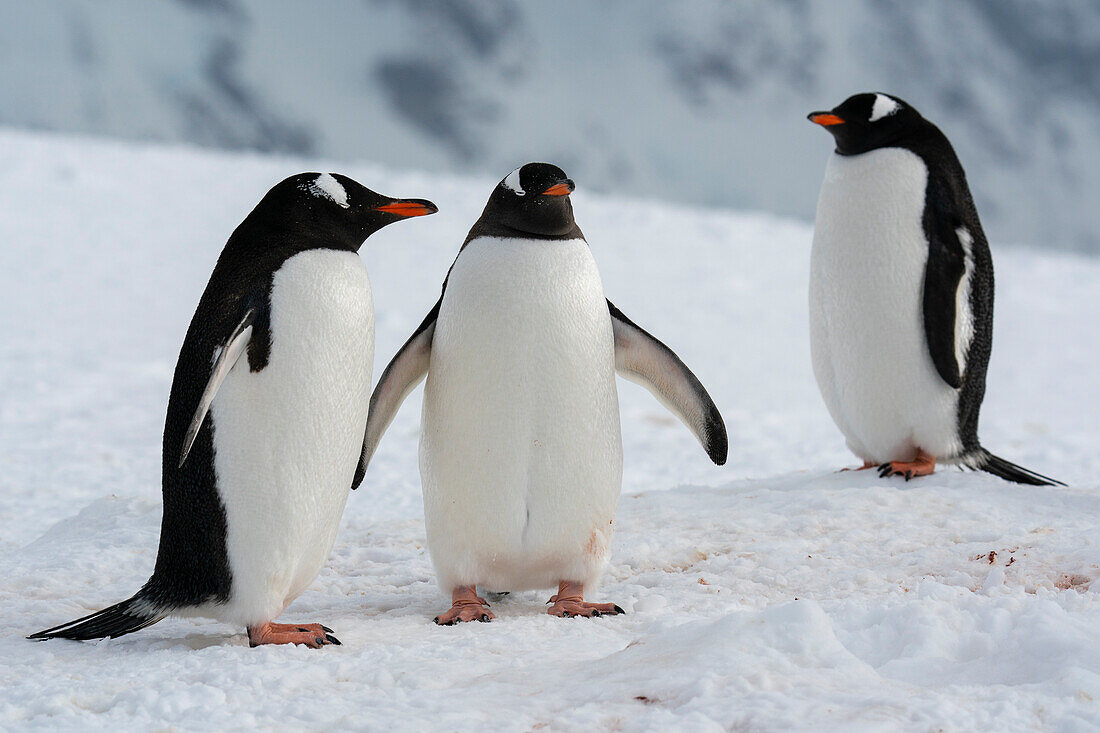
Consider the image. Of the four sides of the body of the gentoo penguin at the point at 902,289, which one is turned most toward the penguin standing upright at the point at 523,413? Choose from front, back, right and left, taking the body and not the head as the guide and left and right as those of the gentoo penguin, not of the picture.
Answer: front

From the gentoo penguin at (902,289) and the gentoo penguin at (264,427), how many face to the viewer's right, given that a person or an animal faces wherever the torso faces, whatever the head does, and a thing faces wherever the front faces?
1

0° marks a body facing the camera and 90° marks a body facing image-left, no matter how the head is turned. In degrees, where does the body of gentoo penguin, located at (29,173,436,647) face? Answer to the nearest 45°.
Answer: approximately 270°

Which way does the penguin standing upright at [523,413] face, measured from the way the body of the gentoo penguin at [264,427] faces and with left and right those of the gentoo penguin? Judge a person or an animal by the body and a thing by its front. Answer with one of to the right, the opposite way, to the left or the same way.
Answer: to the right

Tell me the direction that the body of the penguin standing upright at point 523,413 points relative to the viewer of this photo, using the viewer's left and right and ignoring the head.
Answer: facing the viewer

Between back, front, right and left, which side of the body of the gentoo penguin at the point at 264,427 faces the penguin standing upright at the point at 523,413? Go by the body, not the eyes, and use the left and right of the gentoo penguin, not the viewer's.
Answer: front

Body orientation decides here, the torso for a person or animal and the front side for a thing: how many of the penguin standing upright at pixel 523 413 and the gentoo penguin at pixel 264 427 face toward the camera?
1

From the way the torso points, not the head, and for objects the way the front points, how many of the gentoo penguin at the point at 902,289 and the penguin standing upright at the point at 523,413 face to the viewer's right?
0

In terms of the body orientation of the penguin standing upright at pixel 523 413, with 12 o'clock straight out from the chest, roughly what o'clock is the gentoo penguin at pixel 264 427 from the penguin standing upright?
The gentoo penguin is roughly at 2 o'clock from the penguin standing upright.

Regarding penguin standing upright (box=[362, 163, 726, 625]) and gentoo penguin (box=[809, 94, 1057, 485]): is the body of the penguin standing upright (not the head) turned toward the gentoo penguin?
no

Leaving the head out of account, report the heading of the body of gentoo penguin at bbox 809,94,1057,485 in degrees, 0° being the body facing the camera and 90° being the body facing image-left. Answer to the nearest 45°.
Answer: approximately 45°

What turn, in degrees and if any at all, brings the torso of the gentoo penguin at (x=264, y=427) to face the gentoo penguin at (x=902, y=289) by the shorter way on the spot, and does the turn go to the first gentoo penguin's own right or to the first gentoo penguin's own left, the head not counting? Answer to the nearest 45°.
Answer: approximately 45° to the first gentoo penguin's own left

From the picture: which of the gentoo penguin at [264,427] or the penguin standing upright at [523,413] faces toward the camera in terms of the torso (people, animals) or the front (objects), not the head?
the penguin standing upright

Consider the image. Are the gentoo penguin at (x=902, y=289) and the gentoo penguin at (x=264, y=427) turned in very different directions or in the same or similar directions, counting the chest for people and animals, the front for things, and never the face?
very different directions
